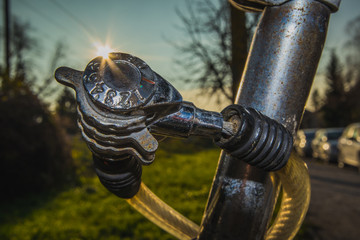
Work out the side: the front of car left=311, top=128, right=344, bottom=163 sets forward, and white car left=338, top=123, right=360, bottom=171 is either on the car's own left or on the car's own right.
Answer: on the car's own left

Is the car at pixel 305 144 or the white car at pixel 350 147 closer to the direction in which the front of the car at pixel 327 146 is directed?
the white car

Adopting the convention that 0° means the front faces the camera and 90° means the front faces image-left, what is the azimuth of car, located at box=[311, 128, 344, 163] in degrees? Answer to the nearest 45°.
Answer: approximately 45°
